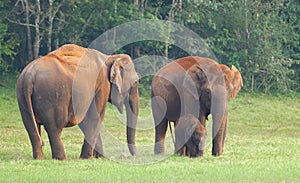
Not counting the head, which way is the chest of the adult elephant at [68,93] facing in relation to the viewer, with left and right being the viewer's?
facing away from the viewer and to the right of the viewer

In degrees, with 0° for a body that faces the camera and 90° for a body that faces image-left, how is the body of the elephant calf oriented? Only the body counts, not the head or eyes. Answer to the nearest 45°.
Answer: approximately 315°

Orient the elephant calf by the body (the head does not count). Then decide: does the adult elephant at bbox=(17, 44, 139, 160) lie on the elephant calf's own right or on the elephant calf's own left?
on the elephant calf's own right

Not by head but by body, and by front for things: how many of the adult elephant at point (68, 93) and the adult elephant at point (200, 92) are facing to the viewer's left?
0

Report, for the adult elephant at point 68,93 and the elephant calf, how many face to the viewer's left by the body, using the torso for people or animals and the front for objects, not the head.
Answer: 0

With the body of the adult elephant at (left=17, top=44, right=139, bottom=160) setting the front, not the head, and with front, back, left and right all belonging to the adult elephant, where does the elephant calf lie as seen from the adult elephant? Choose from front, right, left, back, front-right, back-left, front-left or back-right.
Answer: front-right
